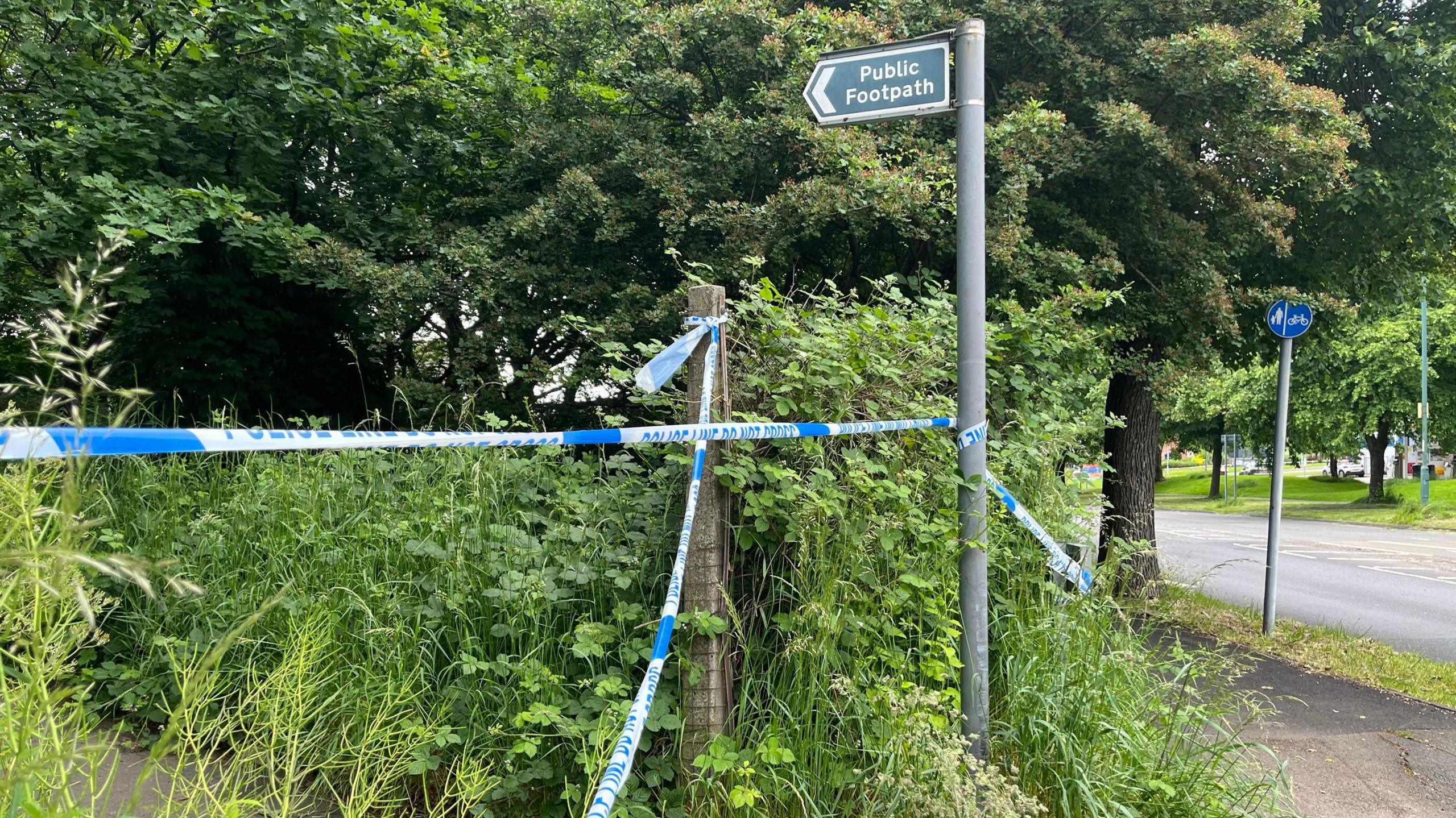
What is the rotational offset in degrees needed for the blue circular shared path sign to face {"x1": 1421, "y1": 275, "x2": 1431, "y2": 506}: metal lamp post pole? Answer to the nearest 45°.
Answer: approximately 180°

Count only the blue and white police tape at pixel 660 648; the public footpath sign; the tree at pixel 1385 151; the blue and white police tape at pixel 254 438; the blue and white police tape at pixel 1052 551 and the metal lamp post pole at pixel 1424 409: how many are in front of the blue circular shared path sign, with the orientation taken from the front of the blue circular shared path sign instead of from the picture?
4

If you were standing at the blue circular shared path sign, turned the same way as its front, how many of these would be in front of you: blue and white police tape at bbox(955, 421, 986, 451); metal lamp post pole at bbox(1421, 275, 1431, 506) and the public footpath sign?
2

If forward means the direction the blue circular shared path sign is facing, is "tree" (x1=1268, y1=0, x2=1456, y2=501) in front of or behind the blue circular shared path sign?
behind

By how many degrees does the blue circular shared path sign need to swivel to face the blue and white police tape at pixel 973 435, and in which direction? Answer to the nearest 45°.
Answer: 0° — it already faces it

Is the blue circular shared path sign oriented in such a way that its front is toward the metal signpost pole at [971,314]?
yes

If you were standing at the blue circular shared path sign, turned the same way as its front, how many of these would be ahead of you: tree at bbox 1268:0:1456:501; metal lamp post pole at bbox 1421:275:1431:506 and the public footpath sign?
1

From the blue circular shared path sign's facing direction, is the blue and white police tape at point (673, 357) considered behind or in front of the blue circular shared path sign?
in front

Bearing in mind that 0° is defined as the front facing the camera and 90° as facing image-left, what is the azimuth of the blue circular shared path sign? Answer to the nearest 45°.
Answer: approximately 0°

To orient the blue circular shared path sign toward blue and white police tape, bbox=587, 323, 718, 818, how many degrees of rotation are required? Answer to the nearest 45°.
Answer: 0° — it already faces it

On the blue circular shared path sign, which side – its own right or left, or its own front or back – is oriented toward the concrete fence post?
front

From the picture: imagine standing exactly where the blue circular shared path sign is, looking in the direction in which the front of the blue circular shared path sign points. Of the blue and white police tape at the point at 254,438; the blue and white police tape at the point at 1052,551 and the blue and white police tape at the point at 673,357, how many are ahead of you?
3

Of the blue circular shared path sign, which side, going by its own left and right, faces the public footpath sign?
front

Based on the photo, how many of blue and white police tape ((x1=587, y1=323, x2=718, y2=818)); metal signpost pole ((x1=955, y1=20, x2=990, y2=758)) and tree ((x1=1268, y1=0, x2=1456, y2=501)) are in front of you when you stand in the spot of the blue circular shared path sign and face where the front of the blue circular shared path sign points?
2
